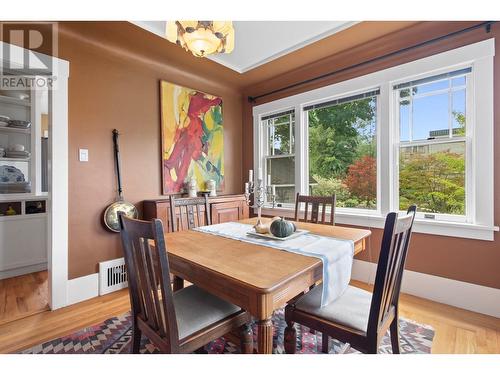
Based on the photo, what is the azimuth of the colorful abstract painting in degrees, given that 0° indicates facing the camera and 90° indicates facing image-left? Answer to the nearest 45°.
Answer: approximately 315°

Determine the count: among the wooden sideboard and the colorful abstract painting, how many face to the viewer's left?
0

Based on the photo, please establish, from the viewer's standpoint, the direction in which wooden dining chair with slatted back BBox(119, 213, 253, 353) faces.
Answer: facing away from the viewer and to the right of the viewer

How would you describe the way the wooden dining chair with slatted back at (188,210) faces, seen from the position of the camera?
facing the viewer and to the right of the viewer

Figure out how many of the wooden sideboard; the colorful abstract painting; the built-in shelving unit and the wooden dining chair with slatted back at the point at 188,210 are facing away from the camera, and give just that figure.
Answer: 0

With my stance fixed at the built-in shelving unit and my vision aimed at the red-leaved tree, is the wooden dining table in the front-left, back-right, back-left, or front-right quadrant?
front-right

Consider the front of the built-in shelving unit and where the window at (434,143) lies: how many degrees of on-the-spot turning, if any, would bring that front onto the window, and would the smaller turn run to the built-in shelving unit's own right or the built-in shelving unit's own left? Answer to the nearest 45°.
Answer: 0° — it already faces it

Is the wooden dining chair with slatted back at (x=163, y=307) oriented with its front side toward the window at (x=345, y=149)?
yes

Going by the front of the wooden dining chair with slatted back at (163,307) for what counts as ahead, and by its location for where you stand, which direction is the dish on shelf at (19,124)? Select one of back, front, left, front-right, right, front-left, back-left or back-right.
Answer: left

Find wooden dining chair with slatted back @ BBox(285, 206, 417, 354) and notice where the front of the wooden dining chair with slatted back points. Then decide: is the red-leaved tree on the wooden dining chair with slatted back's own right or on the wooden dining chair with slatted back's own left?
on the wooden dining chair with slatted back's own right

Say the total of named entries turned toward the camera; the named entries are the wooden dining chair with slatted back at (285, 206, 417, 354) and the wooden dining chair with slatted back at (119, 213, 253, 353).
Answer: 0

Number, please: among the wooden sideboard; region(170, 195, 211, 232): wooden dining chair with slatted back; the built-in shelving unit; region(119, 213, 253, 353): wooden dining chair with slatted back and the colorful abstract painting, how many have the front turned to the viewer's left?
0

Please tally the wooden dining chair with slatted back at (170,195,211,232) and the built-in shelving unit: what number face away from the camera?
0

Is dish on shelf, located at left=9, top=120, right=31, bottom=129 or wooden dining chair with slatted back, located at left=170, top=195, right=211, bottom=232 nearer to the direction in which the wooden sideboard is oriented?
the wooden dining chair with slatted back
